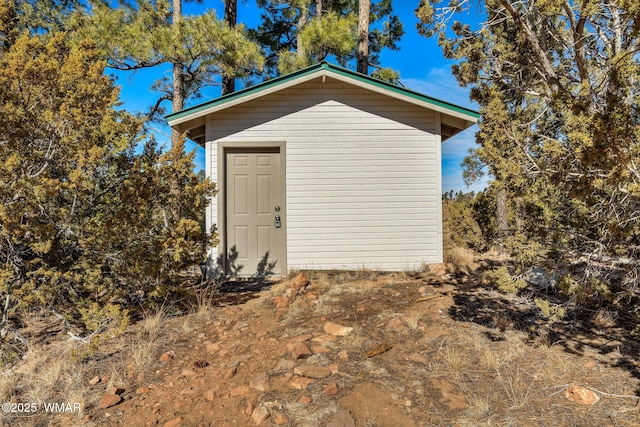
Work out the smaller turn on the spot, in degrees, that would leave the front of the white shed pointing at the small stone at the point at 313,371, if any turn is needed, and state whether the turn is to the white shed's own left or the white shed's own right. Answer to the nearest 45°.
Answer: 0° — it already faces it

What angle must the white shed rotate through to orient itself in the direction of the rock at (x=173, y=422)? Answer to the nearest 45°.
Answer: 0° — it already faces it

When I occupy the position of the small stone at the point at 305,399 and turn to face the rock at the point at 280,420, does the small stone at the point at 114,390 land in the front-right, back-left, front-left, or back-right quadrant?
front-right

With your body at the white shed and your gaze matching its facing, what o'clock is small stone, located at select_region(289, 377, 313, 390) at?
The small stone is roughly at 12 o'clock from the white shed.

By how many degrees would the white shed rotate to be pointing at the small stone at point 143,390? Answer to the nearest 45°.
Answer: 0° — it already faces it

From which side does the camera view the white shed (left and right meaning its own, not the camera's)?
front

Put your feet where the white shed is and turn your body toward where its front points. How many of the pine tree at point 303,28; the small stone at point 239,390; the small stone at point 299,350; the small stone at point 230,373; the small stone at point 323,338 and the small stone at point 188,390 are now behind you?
1

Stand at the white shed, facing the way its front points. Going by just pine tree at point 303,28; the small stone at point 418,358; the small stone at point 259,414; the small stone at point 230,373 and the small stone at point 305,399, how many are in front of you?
4

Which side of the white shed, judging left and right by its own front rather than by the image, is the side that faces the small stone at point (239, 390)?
front

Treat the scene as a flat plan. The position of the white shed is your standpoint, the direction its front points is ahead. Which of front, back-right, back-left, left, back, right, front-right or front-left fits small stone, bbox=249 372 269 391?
front

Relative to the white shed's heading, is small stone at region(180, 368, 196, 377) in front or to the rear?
in front

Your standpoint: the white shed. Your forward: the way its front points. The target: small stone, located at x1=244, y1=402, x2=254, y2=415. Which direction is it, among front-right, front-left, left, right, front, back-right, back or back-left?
front

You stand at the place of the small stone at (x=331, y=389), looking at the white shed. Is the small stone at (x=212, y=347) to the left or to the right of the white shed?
left

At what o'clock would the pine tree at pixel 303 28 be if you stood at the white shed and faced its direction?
The pine tree is roughly at 6 o'clock from the white shed.

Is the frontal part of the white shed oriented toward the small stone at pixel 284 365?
yes

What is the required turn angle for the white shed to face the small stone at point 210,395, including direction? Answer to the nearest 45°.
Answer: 0° — it already faces it

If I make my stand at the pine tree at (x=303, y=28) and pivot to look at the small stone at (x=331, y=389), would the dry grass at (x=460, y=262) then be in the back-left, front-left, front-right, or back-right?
front-left

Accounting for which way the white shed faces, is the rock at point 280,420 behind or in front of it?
in front

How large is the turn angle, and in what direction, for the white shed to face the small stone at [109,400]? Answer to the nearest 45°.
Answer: approximately 45° to its right

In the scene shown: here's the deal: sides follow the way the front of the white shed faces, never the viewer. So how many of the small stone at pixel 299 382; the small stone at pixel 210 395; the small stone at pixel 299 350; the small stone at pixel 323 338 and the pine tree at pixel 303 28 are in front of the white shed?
4

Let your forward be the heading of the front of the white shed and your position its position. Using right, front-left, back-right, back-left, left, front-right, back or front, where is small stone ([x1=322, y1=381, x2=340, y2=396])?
front

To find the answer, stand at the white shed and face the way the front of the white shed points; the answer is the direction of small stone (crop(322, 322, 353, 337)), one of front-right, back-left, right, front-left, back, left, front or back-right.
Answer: front

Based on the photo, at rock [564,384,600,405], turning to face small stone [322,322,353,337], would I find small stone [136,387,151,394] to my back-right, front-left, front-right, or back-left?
front-left
